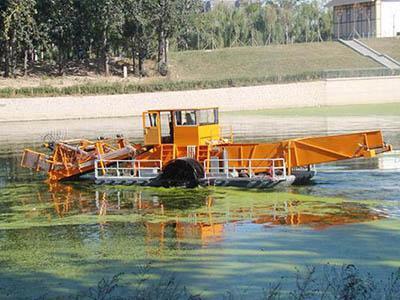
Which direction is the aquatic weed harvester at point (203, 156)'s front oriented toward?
to the viewer's left
